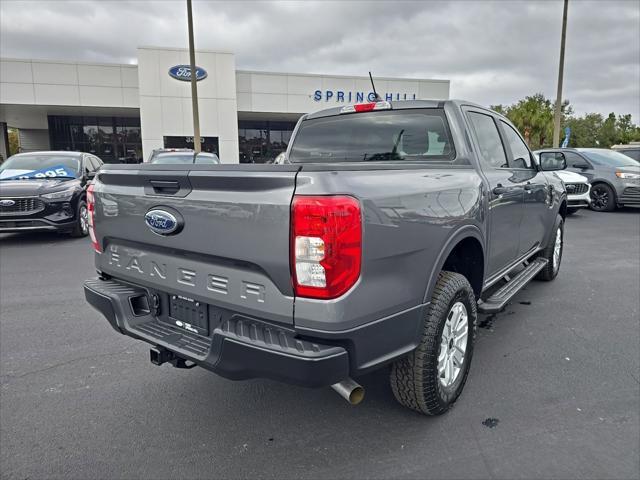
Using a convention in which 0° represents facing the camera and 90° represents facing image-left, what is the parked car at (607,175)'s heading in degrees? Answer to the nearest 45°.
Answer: approximately 315°

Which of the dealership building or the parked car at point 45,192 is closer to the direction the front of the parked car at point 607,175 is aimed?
the parked car

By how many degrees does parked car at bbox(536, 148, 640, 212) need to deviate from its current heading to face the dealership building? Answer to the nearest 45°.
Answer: approximately 135° to its right

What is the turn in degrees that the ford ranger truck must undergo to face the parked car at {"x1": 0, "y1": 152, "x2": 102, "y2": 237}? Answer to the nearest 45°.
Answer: approximately 90° to its left

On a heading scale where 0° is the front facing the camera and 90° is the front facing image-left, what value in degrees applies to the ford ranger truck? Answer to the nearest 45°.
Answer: approximately 225°

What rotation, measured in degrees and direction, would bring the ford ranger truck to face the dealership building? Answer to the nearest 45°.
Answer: approximately 45° to its left
